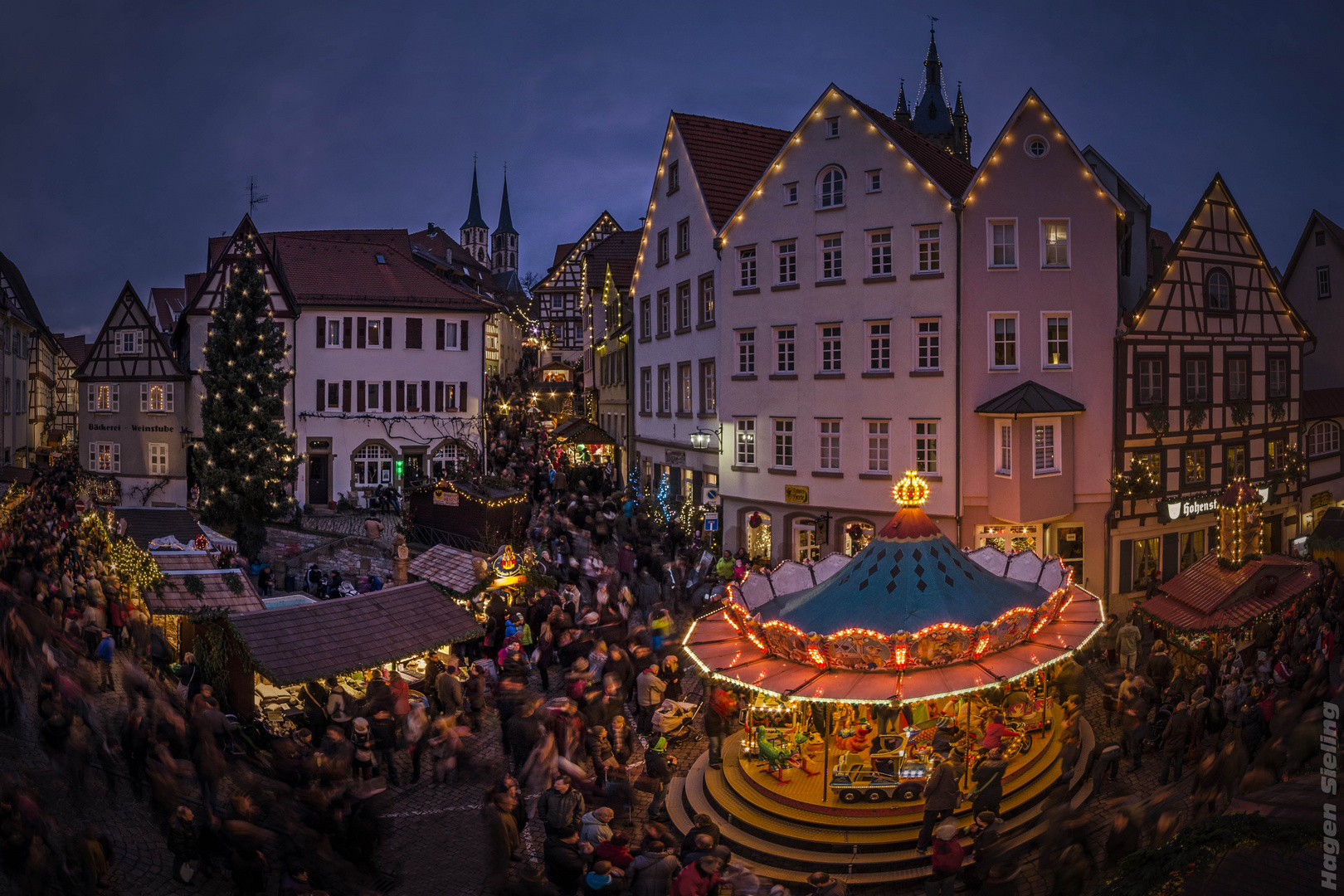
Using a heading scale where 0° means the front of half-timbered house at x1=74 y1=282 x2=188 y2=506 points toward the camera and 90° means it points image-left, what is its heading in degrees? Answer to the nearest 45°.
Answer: approximately 0°
